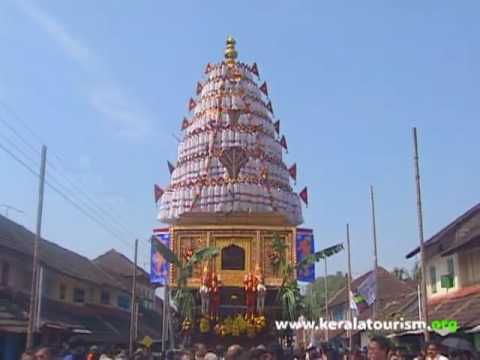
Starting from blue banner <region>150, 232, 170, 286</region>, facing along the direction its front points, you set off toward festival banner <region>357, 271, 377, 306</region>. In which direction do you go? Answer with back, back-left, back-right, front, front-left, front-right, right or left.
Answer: front-left

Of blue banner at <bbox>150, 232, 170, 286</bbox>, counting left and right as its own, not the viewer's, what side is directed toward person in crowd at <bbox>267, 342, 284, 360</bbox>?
front

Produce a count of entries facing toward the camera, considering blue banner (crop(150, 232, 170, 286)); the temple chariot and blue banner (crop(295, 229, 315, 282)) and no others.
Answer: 3

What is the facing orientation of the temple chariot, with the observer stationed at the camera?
facing the viewer

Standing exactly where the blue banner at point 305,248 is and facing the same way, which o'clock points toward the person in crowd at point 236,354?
The person in crowd is roughly at 12 o'clock from the blue banner.

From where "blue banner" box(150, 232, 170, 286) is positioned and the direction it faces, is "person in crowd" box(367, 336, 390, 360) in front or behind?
in front

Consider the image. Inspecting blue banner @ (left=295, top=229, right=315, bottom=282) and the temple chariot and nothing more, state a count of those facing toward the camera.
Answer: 2

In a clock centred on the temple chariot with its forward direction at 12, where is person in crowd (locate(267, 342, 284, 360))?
The person in crowd is roughly at 12 o'clock from the temple chariot.

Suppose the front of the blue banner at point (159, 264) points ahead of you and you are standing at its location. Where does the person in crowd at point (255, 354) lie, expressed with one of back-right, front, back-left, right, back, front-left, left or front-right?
front

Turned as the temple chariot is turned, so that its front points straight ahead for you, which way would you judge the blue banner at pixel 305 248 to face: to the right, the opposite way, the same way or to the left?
the same way

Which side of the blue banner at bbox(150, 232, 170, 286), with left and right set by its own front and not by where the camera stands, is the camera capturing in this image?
front

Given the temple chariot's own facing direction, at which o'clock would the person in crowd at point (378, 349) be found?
The person in crowd is roughly at 12 o'clock from the temple chariot.

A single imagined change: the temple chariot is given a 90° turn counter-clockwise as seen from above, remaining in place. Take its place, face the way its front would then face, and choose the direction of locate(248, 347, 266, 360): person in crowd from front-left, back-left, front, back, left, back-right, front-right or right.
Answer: right

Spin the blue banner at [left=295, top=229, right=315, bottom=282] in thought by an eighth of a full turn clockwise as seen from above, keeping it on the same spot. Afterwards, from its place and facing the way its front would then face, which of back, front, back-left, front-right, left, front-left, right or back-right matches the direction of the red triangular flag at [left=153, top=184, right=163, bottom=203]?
right

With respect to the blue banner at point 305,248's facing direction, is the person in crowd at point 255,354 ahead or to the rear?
ahead

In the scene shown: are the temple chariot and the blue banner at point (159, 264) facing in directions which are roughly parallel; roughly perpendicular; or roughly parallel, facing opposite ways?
roughly parallel

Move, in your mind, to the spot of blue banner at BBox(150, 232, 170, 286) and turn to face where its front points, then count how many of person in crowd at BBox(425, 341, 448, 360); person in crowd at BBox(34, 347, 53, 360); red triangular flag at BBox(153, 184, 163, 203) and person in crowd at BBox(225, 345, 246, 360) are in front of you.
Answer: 3
